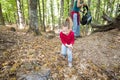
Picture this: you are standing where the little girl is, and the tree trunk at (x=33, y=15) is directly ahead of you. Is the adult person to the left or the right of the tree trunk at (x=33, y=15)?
right

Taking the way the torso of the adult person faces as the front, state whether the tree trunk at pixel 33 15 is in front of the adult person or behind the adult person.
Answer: behind

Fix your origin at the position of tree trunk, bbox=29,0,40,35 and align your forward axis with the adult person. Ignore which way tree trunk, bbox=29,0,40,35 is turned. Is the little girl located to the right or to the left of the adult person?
right

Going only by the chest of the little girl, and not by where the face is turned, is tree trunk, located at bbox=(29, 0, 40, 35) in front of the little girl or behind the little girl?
behind

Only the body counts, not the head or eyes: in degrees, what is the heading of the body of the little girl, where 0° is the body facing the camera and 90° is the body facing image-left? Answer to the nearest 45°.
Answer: approximately 0°

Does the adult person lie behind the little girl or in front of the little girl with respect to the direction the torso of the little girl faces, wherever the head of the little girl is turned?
behind
